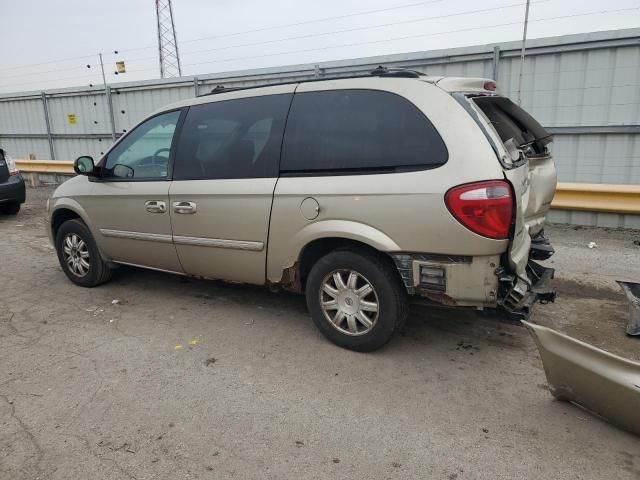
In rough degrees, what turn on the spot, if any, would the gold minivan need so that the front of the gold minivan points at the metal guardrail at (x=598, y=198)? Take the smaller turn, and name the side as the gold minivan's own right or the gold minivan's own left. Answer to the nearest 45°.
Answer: approximately 90° to the gold minivan's own right

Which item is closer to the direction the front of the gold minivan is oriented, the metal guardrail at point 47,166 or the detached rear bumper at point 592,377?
the metal guardrail

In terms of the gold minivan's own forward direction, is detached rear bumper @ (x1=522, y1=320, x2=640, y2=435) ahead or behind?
behind

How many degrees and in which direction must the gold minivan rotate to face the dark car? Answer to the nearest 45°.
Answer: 0° — it already faces it

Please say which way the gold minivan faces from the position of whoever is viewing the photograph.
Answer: facing away from the viewer and to the left of the viewer

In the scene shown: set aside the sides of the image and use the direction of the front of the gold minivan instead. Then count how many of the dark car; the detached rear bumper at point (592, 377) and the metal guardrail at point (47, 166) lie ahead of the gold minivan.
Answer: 2
